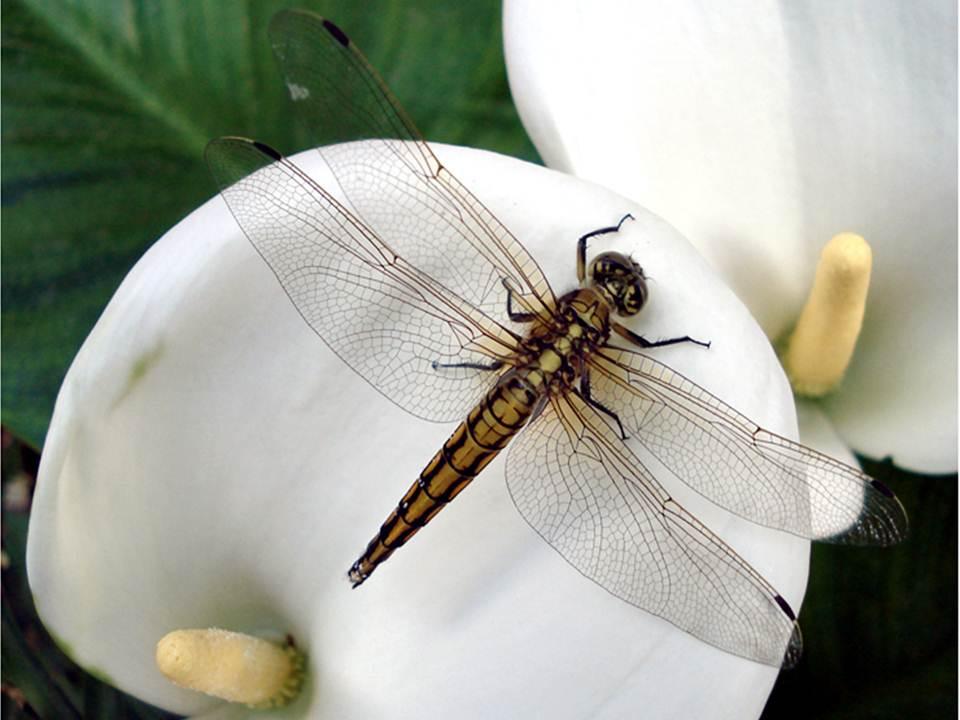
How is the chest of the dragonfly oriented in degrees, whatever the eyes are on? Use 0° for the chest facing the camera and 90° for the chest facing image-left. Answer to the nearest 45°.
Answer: approximately 225°
